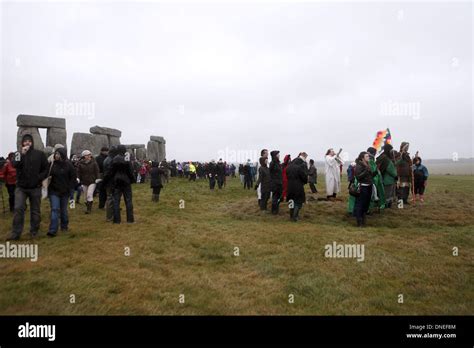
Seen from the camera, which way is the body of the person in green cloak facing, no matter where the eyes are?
to the viewer's left

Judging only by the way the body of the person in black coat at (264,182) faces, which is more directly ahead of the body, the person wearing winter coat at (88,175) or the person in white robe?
the person in white robe

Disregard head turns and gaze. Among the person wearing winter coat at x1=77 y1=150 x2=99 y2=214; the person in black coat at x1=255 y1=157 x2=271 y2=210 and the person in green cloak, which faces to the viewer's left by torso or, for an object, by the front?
the person in green cloak

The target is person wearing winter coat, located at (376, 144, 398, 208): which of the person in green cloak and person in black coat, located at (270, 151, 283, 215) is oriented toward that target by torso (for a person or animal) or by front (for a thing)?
the person in black coat
